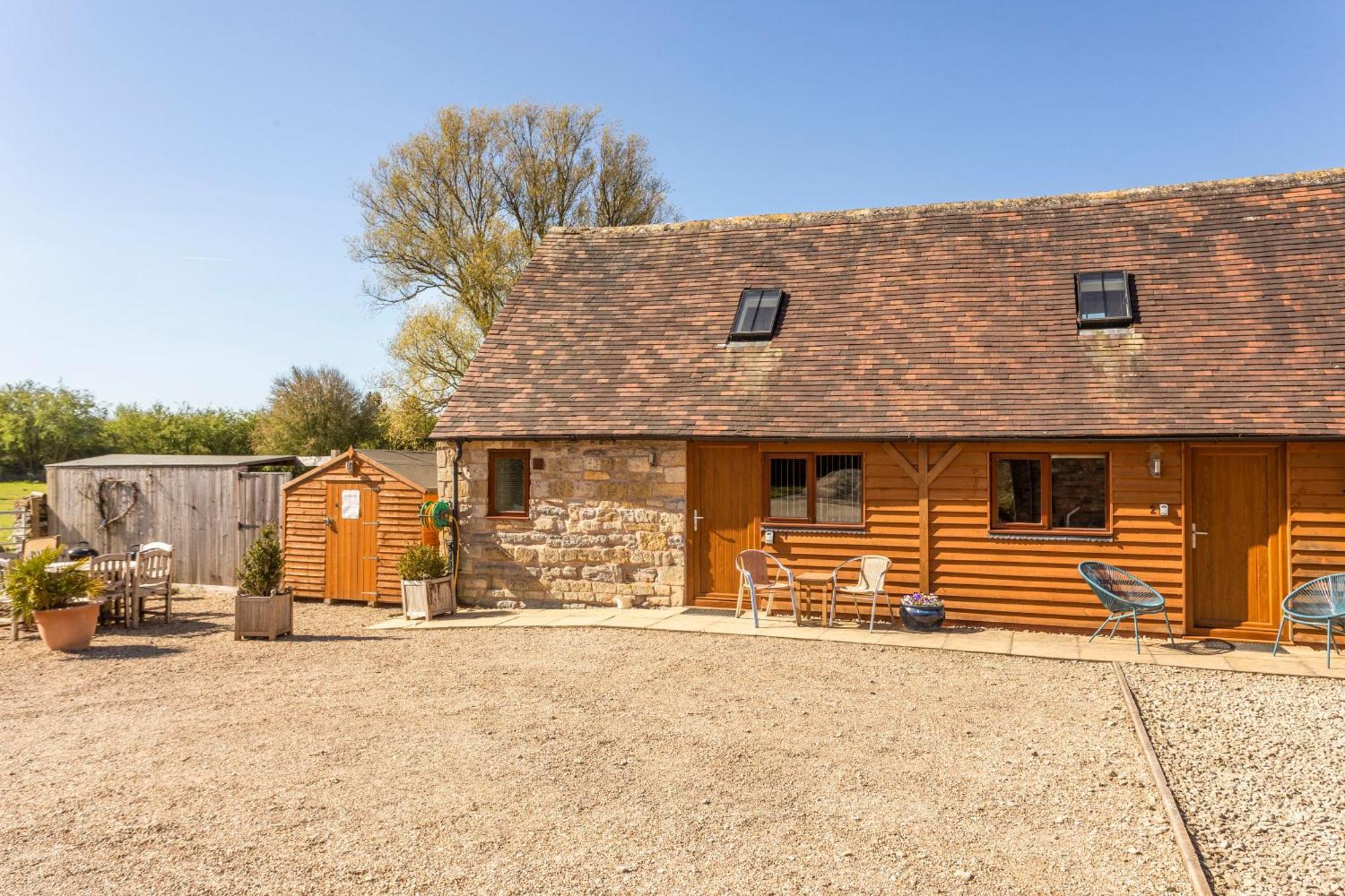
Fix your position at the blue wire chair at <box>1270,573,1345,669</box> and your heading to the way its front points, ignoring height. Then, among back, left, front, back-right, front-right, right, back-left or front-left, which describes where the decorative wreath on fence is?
front-right

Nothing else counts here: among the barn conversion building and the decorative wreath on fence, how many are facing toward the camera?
2

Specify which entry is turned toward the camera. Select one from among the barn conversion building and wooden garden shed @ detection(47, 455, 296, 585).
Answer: the barn conversion building

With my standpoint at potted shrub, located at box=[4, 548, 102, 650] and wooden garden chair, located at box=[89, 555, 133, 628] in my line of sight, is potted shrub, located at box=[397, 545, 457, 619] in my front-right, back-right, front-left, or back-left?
front-right

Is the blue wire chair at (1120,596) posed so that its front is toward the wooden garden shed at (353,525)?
no

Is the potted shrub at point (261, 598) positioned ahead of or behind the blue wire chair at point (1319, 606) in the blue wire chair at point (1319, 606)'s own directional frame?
ahead

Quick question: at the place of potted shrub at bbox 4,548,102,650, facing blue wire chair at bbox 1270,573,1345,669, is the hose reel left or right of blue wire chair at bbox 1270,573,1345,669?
left

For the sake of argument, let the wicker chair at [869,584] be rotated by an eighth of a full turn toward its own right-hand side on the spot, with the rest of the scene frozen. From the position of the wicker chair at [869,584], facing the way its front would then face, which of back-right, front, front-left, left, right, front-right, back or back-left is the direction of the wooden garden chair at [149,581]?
front

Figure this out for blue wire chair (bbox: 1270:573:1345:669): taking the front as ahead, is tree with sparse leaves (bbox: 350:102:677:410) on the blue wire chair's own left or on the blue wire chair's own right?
on the blue wire chair's own right

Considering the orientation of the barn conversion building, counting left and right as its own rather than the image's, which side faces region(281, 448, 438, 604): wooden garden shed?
right

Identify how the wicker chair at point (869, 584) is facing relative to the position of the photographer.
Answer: facing the viewer and to the left of the viewer

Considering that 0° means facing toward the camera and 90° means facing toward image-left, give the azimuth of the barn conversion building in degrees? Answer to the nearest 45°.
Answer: approximately 0°
